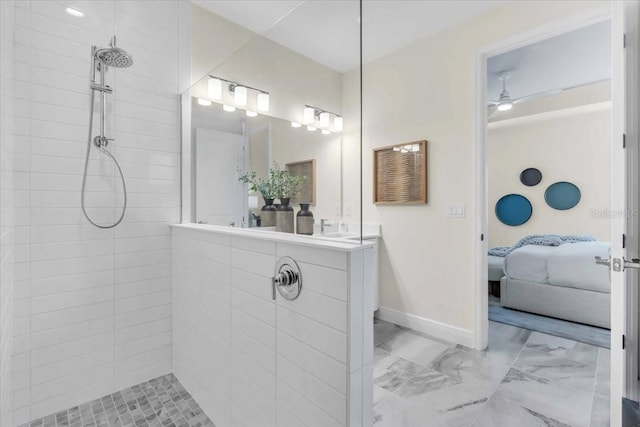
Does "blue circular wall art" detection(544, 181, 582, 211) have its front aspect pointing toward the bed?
yes

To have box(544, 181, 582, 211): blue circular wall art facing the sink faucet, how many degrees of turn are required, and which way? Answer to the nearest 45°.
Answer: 0° — it already faces it

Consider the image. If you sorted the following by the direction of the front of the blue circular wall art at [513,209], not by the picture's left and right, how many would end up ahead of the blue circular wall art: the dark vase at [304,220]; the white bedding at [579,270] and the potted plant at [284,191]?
3

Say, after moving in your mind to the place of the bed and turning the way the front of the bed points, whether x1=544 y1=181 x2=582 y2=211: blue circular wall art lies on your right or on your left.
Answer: on your right

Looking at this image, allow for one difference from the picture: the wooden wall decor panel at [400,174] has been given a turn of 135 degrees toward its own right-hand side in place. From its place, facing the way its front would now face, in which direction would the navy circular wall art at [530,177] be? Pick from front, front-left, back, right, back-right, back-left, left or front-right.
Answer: front-right

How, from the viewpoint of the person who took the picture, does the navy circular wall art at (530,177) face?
facing the viewer

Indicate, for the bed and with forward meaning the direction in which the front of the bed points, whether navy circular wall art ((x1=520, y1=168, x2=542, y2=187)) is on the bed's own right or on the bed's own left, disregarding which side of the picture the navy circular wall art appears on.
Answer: on the bed's own right

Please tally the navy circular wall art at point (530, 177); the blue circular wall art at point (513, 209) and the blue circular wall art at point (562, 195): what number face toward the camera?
3

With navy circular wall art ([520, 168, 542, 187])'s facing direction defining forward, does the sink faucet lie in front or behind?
in front

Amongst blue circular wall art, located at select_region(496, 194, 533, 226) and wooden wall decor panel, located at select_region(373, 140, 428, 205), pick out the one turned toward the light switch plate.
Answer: the blue circular wall art

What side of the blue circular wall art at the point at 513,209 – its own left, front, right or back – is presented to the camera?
front

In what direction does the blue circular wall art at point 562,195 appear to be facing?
toward the camera

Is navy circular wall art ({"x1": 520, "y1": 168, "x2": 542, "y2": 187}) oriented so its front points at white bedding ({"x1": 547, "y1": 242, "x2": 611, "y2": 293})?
yes
